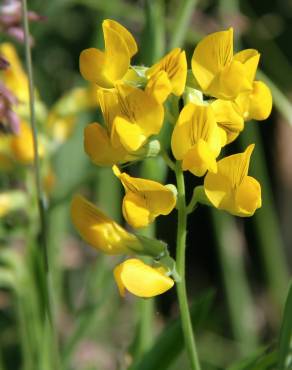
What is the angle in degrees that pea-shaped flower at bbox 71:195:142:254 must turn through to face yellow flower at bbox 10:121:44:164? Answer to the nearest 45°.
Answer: approximately 90° to its right

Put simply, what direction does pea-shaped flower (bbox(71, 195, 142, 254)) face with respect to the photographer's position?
facing to the left of the viewer
